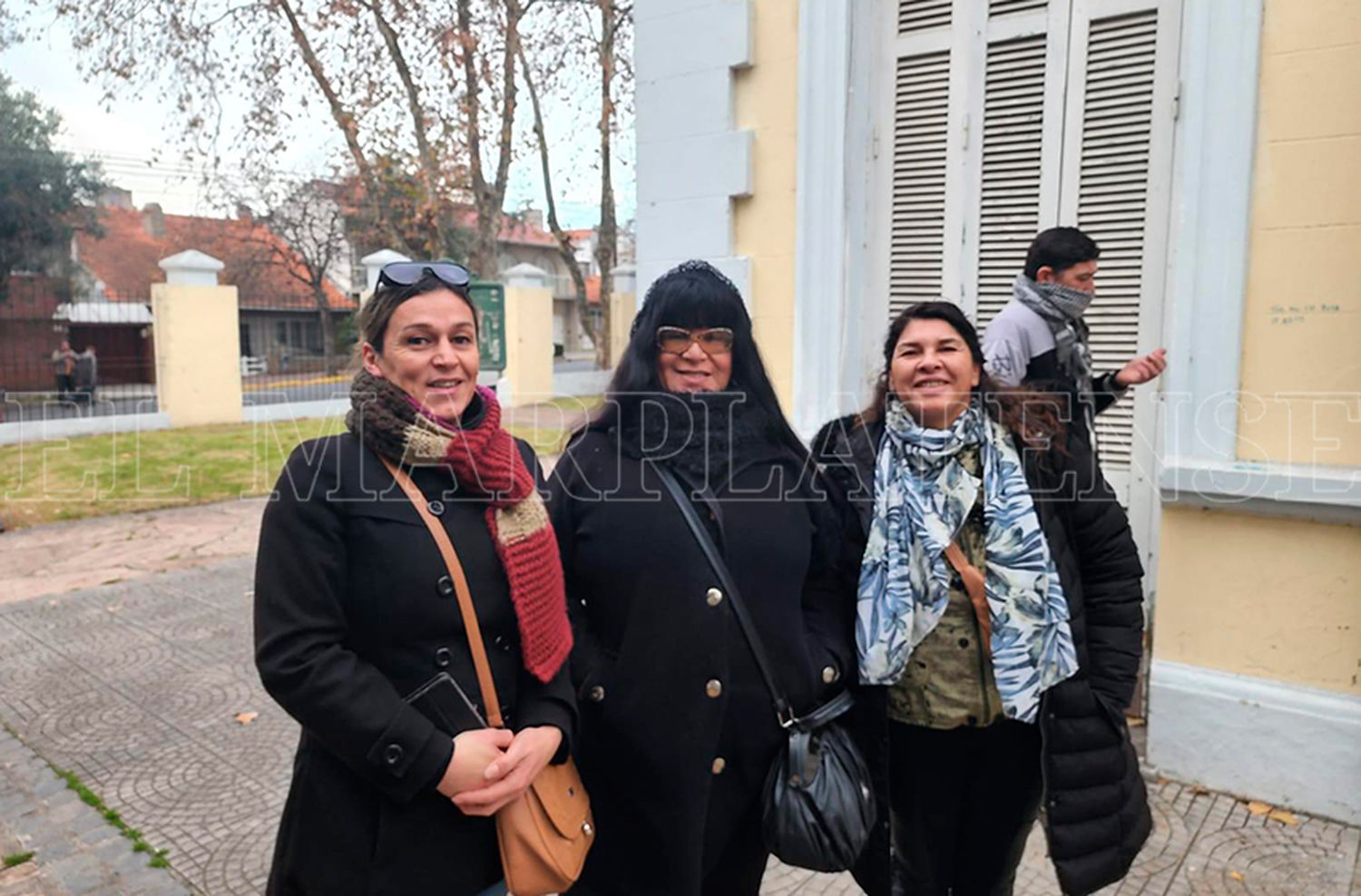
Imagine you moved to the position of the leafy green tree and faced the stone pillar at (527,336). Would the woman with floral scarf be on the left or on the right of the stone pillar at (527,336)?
right

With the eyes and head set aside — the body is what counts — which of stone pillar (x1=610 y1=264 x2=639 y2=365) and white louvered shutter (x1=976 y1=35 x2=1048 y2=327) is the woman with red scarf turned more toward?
the white louvered shutter

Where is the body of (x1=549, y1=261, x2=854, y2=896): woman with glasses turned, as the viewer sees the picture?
toward the camera

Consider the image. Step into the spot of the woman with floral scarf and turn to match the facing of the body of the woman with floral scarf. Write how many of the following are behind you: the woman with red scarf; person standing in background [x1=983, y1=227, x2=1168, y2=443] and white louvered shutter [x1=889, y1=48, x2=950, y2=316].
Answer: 2

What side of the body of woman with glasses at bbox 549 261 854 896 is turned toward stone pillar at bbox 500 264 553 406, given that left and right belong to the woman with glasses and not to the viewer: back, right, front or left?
back

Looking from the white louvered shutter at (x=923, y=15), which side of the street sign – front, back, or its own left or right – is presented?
front

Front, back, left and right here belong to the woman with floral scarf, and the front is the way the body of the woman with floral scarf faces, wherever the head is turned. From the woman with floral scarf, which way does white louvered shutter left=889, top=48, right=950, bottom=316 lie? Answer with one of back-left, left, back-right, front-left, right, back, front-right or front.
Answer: back

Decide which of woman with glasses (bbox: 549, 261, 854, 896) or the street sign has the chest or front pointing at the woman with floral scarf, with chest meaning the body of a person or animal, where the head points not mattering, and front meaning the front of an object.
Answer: the street sign

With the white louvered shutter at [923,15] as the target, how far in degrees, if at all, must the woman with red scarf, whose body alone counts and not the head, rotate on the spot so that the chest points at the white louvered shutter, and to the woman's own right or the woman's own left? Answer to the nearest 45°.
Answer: approximately 90° to the woman's own left

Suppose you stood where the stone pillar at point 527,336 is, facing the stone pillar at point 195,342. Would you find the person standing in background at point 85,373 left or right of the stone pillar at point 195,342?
right

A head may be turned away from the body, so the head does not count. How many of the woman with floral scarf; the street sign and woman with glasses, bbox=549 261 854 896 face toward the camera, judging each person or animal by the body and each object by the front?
3

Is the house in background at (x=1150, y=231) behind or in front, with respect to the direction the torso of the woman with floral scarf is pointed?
behind

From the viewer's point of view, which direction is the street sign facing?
toward the camera

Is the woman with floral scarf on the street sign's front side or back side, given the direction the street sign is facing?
on the front side
